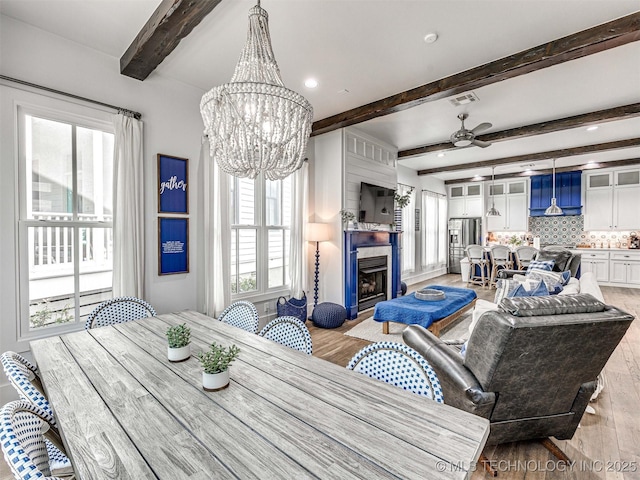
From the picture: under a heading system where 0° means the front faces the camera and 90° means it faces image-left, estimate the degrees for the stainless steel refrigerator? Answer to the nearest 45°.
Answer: approximately 0°

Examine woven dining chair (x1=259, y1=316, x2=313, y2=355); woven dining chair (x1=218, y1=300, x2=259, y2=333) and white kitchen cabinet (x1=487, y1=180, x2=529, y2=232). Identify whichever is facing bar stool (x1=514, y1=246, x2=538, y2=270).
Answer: the white kitchen cabinet

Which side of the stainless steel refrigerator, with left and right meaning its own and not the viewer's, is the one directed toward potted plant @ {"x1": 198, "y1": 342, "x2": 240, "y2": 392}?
front

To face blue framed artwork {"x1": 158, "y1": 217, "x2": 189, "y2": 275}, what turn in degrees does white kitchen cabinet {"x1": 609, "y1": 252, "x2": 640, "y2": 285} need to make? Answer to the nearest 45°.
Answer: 0° — it already faces it

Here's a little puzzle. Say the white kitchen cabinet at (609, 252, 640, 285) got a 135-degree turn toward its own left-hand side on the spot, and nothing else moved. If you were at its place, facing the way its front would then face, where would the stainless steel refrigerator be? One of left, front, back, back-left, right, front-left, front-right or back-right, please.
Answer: back-left

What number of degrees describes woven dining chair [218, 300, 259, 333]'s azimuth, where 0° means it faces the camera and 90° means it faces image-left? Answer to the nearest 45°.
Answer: approximately 45°

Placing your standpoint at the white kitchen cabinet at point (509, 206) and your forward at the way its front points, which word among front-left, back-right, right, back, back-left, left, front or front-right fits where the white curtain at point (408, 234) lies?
front-right

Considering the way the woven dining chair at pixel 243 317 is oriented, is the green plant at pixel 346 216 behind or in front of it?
behind

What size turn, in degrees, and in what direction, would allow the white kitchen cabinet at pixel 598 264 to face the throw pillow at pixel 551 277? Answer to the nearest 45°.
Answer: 0° — it already faces it

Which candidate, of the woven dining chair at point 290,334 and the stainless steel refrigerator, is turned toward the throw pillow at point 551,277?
the stainless steel refrigerator

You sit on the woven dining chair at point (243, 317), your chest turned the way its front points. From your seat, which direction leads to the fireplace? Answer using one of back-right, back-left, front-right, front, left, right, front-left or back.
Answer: back

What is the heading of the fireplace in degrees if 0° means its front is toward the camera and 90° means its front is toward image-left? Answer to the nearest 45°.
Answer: approximately 315°

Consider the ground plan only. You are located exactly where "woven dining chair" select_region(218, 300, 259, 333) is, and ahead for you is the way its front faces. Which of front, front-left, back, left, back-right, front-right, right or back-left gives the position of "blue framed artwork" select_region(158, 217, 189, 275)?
right
